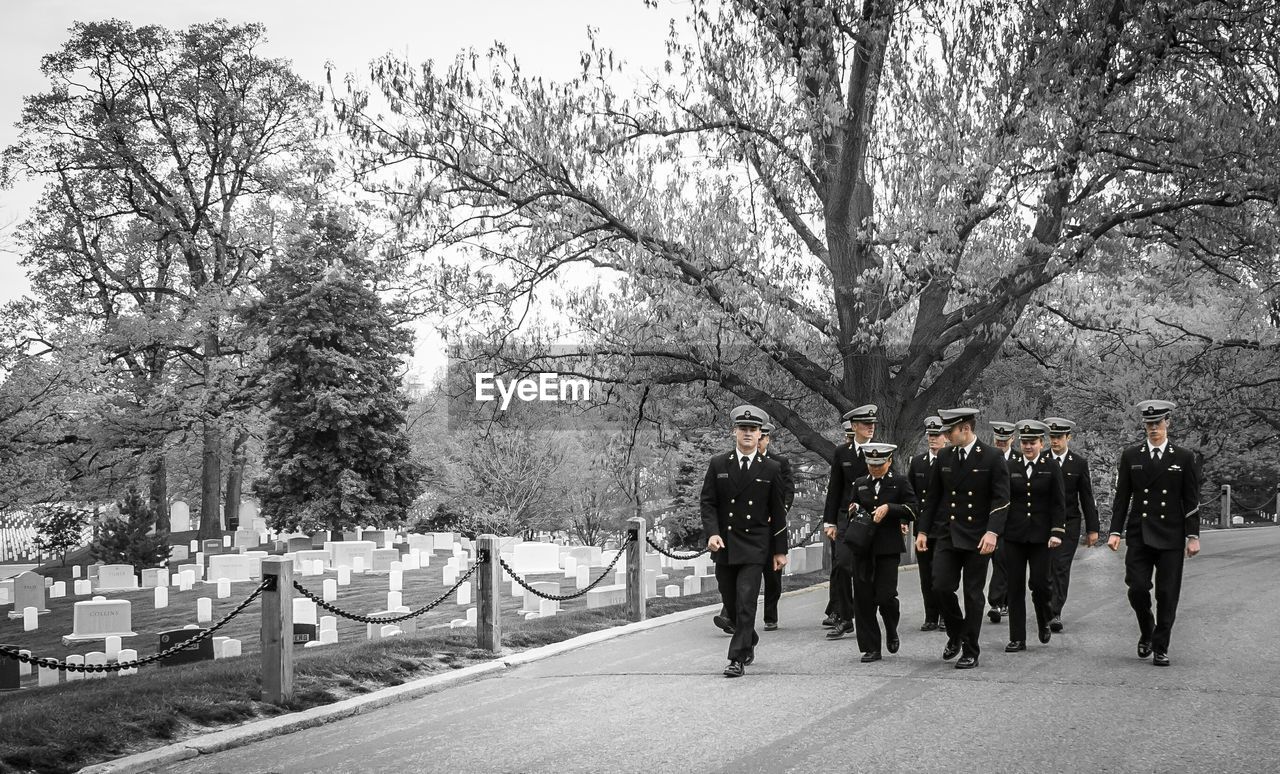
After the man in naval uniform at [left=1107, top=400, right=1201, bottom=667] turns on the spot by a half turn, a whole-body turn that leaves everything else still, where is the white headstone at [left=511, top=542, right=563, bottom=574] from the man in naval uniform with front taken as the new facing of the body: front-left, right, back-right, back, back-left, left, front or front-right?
front-left

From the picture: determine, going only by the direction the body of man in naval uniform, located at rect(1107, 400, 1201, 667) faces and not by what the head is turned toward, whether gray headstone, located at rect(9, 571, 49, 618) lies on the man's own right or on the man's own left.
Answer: on the man's own right

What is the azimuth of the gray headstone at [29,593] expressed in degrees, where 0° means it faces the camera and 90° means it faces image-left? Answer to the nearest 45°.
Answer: approximately 0°

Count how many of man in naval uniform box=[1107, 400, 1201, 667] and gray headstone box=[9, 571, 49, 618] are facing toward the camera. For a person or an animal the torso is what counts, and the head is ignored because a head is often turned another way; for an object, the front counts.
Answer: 2

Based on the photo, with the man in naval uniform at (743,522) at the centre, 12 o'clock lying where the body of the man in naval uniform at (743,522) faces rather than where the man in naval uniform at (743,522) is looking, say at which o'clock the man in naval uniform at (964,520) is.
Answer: the man in naval uniform at (964,520) is roughly at 9 o'clock from the man in naval uniform at (743,522).

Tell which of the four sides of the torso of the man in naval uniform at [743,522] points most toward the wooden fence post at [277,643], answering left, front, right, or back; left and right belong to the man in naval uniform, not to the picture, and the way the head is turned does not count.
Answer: right

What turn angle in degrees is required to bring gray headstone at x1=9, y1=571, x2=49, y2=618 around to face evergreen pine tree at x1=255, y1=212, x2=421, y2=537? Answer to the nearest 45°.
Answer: approximately 135° to its left

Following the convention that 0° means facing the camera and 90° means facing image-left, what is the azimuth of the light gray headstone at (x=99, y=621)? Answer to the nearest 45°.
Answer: approximately 0°
